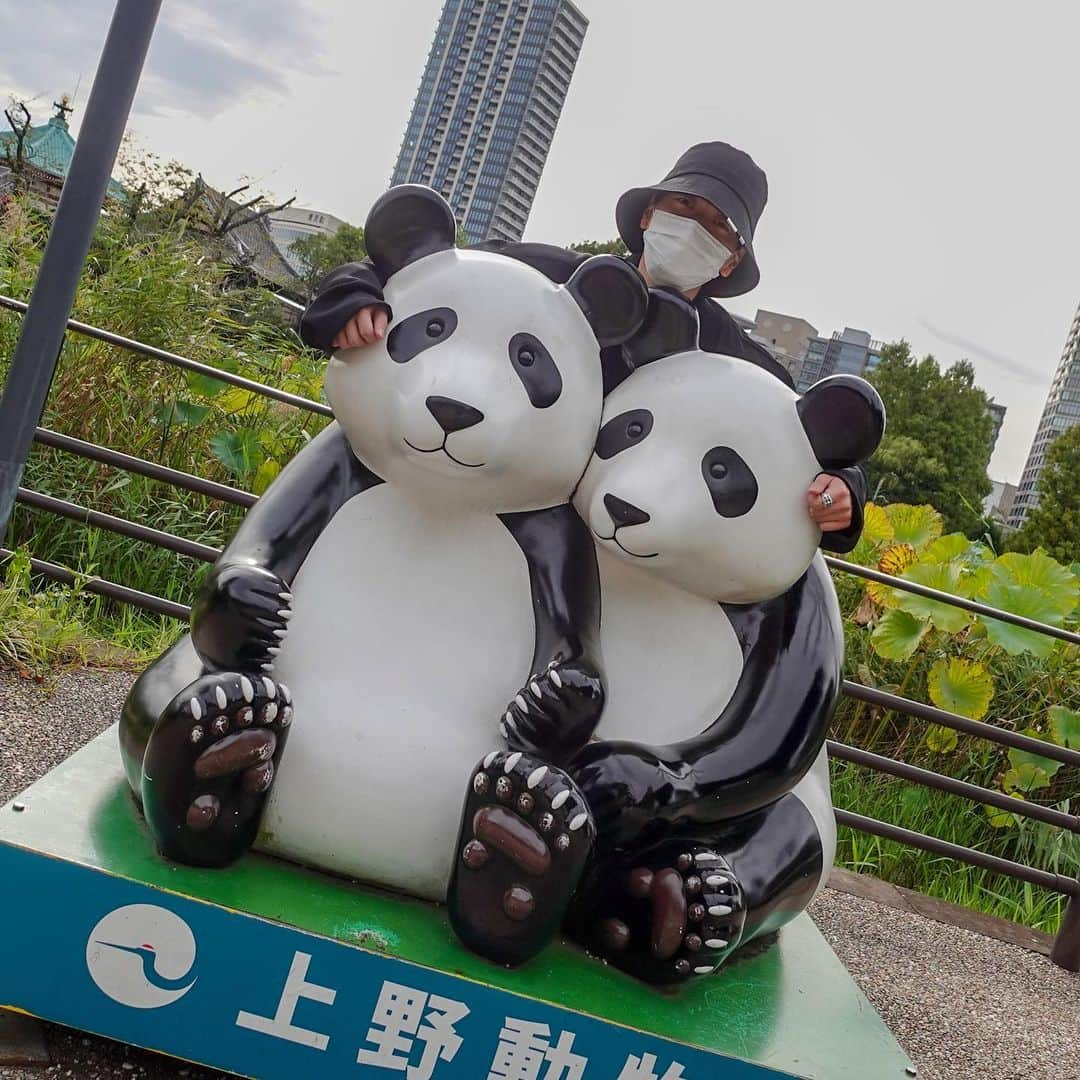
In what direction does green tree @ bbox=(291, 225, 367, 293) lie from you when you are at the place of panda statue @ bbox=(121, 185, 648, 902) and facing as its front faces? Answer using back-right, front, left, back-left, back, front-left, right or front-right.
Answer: back

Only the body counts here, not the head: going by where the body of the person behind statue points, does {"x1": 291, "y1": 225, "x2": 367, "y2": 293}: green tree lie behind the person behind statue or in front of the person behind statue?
behind

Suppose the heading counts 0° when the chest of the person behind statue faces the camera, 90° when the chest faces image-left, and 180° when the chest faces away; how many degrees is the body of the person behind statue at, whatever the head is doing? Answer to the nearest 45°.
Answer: approximately 0°

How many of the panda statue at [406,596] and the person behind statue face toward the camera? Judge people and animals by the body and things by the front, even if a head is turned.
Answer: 2
